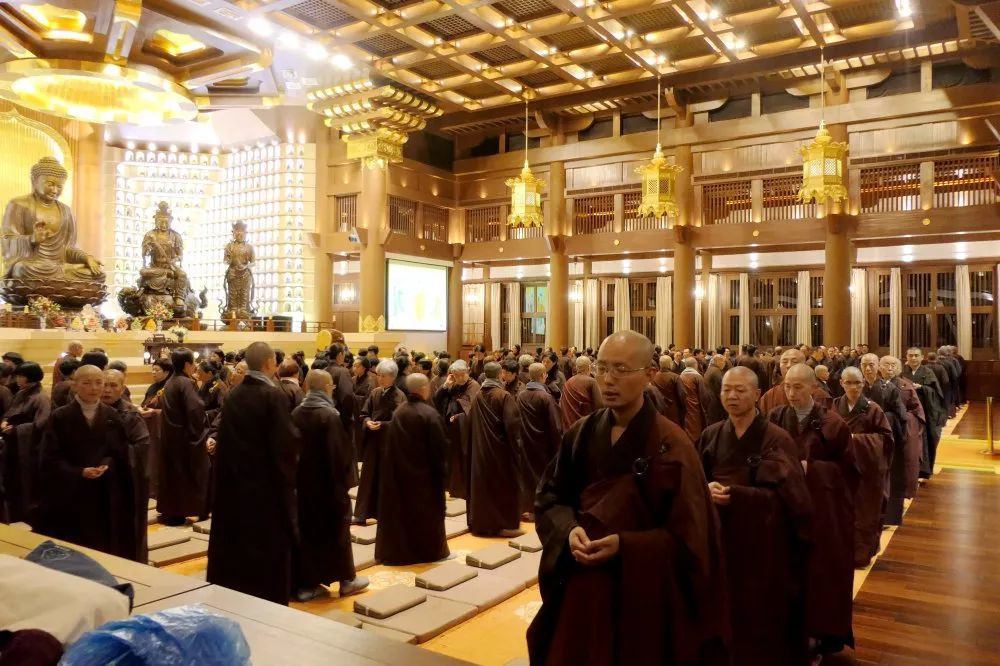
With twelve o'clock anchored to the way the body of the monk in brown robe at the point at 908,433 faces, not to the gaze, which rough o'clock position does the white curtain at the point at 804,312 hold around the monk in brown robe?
The white curtain is roughly at 4 o'clock from the monk in brown robe.

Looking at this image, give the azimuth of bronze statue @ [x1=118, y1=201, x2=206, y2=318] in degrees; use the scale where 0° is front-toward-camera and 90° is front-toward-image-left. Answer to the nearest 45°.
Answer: approximately 0°

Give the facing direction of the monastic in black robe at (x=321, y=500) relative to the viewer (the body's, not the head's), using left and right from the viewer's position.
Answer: facing away from the viewer and to the right of the viewer

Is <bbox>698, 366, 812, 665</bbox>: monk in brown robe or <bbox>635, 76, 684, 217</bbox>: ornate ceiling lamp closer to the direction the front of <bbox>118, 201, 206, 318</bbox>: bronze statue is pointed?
the monk in brown robe

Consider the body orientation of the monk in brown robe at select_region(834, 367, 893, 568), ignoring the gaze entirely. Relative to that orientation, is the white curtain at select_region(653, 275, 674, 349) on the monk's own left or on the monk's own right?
on the monk's own right

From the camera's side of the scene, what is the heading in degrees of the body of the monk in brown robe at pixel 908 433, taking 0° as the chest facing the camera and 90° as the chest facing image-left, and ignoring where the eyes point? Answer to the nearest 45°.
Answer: approximately 45°

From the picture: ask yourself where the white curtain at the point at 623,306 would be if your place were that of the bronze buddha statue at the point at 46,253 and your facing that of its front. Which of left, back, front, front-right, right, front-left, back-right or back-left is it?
front-left

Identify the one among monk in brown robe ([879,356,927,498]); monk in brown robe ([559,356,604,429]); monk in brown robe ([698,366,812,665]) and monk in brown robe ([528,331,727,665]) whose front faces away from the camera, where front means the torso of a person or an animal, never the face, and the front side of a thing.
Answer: monk in brown robe ([559,356,604,429])

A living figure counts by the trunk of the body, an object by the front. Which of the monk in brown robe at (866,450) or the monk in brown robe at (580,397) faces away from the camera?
the monk in brown robe at (580,397)

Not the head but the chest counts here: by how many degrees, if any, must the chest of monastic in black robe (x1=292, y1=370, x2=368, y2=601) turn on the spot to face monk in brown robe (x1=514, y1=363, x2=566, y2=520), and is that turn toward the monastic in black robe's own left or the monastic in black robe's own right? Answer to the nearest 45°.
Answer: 0° — they already face them

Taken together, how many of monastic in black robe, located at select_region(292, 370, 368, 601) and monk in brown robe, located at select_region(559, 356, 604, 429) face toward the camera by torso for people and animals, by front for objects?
0

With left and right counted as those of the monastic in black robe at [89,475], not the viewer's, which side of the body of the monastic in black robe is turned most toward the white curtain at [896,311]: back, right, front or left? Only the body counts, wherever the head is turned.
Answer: left

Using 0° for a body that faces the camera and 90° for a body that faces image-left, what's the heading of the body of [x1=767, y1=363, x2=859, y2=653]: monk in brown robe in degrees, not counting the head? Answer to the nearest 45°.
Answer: approximately 45°

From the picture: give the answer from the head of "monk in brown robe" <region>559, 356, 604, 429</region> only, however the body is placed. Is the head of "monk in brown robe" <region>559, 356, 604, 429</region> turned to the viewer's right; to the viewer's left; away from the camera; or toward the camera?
away from the camera

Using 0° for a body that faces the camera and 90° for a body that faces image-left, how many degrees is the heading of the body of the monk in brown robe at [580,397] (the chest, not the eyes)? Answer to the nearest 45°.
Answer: approximately 180°

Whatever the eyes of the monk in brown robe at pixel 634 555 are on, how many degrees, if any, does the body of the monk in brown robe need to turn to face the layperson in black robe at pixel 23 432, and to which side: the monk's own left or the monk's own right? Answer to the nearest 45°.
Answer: approximately 90° to the monk's own right
